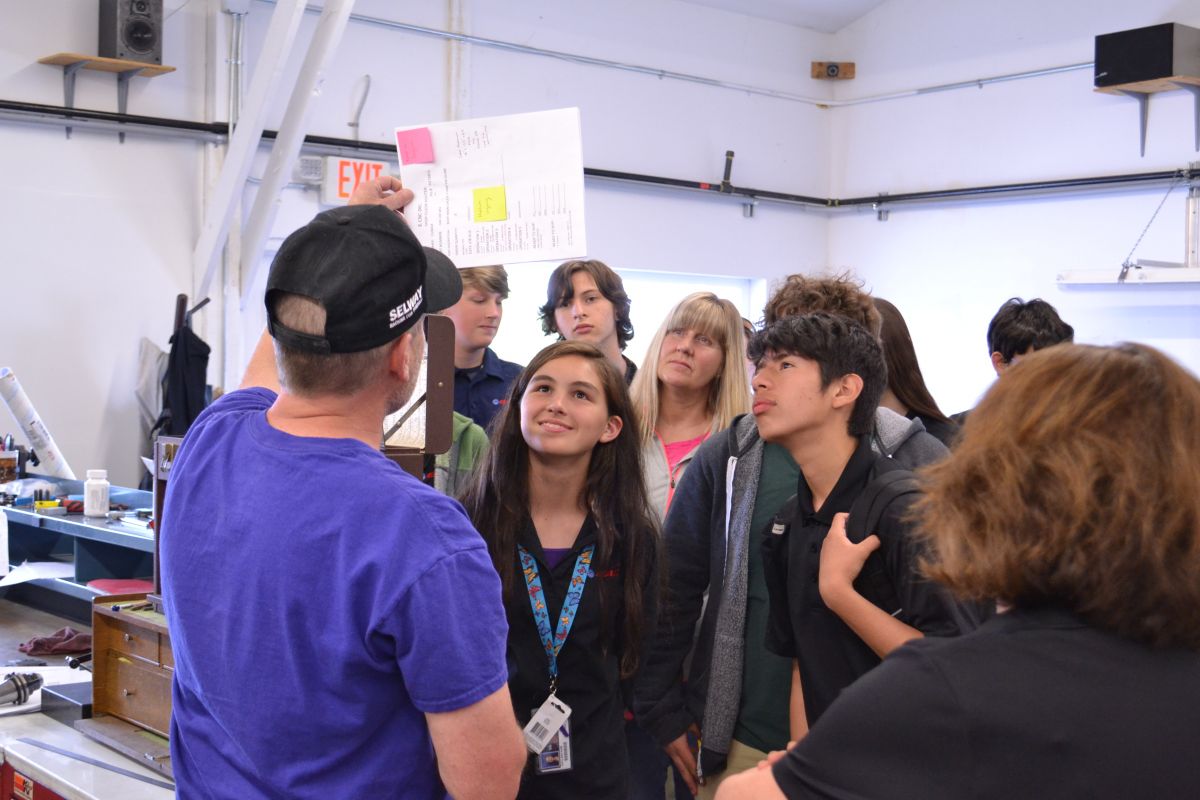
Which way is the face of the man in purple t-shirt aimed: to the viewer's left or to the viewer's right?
to the viewer's right

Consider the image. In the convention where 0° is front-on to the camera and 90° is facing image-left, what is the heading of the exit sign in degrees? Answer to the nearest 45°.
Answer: approximately 315°

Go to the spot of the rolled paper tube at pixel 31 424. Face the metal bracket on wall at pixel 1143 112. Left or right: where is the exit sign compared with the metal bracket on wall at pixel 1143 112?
left

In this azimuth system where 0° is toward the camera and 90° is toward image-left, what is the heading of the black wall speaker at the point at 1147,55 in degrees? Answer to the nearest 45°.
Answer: approximately 45°

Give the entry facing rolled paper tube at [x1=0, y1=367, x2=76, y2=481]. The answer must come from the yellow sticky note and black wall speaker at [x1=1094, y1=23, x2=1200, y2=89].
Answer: the black wall speaker

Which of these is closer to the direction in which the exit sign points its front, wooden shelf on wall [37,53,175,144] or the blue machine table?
the blue machine table

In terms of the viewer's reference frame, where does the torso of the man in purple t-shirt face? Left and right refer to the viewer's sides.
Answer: facing away from the viewer and to the right of the viewer

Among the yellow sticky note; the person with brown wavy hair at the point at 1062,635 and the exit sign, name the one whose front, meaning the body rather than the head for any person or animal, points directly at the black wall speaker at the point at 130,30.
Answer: the person with brown wavy hair

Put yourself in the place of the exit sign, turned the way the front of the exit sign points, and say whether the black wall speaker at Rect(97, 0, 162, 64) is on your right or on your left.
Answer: on your right
